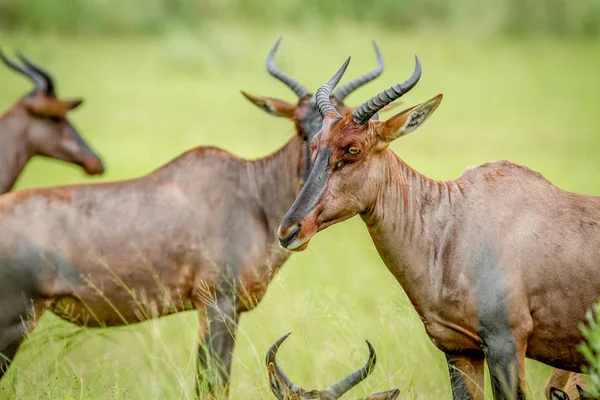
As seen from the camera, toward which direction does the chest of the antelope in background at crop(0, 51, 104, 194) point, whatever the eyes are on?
to the viewer's right

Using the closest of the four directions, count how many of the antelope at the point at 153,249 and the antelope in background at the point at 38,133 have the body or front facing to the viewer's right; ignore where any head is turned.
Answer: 2

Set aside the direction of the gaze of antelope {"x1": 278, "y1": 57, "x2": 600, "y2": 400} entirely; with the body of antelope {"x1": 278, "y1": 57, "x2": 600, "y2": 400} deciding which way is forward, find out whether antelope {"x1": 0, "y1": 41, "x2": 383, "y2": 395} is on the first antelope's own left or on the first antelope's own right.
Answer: on the first antelope's own right

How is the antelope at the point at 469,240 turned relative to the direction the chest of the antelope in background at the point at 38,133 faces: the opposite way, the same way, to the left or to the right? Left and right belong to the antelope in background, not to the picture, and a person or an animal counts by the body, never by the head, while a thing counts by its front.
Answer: the opposite way

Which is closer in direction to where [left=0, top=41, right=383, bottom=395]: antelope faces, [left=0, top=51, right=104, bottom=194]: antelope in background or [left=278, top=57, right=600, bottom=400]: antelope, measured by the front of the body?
the antelope

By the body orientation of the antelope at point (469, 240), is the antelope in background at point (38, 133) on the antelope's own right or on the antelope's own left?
on the antelope's own right

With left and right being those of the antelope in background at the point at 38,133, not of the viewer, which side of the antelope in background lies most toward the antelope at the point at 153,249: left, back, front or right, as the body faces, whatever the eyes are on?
right

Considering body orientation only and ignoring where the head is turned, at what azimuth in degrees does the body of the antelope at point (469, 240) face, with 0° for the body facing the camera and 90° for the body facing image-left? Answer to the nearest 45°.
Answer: approximately 45°

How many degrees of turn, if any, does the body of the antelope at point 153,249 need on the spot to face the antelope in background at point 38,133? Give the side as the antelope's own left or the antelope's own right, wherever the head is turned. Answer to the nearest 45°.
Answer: approximately 135° to the antelope's own left

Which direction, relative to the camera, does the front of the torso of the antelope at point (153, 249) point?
to the viewer's right

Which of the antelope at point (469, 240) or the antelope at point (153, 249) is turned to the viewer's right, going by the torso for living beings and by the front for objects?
the antelope at point (153, 249)
